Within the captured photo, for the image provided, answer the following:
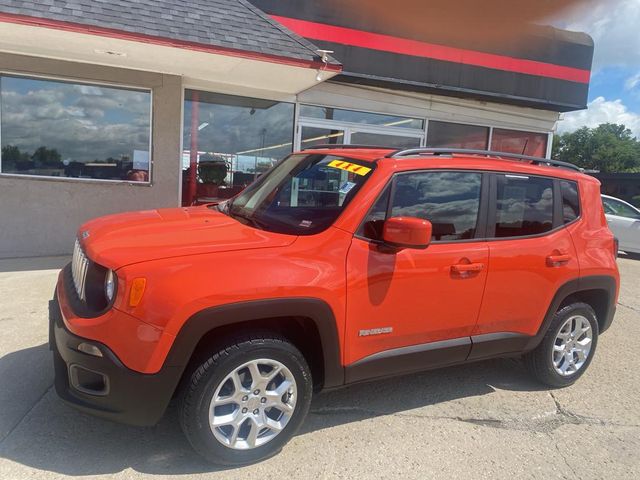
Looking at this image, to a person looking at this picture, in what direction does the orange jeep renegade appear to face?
facing the viewer and to the left of the viewer

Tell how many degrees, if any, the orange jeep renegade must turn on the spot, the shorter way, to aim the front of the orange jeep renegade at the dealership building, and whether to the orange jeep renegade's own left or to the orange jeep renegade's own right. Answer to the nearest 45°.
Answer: approximately 90° to the orange jeep renegade's own right
